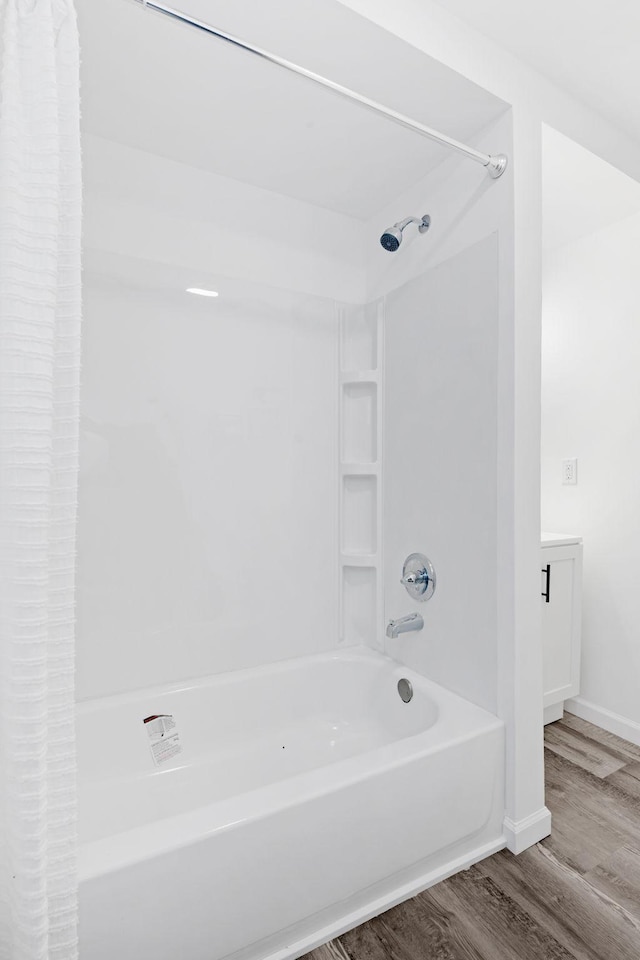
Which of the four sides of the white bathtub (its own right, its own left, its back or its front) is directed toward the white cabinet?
left

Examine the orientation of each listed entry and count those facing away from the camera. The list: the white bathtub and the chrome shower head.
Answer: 0

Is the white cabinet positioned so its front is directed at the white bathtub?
no

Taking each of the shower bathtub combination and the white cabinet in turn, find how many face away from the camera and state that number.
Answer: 0

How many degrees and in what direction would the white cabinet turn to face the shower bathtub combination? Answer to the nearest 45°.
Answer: approximately 90° to its right

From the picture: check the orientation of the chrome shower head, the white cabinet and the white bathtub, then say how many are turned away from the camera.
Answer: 0

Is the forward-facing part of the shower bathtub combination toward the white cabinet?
no

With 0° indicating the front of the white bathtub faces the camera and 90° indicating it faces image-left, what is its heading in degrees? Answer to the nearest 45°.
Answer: approximately 315°

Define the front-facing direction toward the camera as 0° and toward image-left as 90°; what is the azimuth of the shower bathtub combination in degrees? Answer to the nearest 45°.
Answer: approximately 315°

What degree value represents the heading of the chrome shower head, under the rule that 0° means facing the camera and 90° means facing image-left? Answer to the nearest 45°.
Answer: approximately 45°
